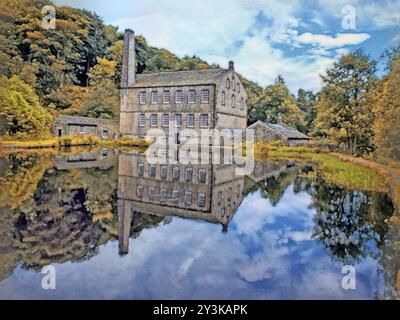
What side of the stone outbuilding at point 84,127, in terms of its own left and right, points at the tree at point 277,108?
left

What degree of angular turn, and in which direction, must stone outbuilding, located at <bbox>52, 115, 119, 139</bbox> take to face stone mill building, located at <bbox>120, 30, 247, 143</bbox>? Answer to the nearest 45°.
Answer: approximately 135° to its left

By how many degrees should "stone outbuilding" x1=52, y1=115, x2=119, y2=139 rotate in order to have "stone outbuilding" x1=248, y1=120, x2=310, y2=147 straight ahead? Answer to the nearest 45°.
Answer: approximately 90° to its left

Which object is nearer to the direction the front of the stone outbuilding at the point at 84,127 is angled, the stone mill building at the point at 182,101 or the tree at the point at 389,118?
the tree

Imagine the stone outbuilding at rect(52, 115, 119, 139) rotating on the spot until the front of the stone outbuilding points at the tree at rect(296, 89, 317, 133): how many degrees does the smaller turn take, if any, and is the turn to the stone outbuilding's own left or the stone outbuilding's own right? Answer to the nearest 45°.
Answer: approximately 45° to the stone outbuilding's own left

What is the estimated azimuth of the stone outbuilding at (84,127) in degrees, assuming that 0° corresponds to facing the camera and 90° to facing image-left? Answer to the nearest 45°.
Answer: approximately 0°

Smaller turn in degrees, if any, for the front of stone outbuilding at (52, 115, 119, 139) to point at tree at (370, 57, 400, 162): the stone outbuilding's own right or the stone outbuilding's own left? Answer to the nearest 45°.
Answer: approximately 45° to the stone outbuilding's own left
